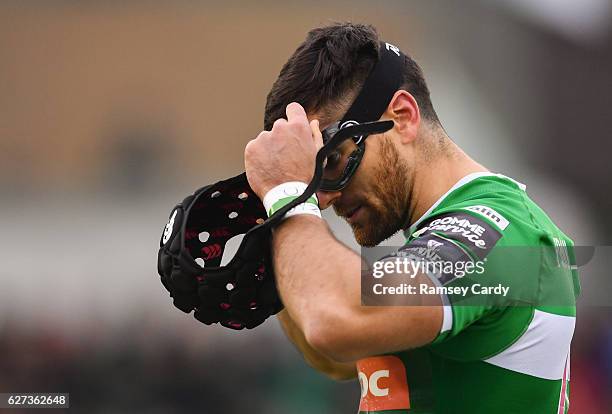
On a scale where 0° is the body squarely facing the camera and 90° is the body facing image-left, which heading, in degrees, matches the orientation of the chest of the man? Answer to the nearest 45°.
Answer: approximately 90°

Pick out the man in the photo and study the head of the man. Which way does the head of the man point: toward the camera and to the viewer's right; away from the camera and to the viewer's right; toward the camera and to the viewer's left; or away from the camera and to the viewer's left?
toward the camera and to the viewer's left
